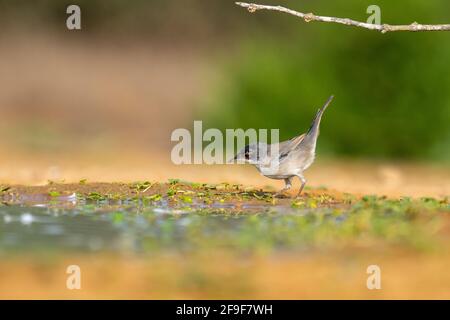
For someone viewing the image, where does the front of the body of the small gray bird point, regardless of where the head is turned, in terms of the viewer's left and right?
facing to the left of the viewer
